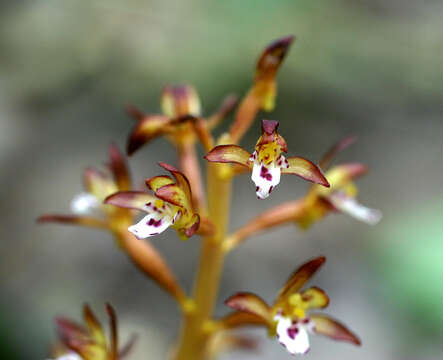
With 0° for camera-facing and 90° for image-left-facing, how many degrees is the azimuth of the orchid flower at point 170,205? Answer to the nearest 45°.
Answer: approximately 45°

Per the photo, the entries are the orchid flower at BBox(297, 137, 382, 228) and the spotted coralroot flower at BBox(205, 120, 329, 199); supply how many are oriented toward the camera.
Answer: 1

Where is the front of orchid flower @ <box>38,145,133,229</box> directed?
to the viewer's left

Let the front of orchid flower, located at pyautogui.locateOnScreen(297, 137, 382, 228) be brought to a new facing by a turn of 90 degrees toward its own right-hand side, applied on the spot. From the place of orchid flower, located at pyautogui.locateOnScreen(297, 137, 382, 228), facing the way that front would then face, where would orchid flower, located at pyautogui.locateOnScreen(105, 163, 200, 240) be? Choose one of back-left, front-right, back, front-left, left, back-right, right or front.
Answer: front-right

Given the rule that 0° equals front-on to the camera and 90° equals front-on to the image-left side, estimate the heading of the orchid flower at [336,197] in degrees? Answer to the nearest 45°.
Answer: approximately 270°

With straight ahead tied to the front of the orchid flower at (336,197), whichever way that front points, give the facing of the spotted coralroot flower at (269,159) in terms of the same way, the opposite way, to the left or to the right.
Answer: to the right

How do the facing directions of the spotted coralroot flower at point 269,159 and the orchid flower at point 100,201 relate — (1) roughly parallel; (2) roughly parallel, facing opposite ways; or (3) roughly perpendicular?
roughly perpendicular

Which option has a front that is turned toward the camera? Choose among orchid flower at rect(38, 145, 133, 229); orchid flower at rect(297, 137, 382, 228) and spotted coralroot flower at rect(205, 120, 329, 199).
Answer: the spotted coralroot flower

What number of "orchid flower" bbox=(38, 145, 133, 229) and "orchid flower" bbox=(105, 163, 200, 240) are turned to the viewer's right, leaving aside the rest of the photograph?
0
